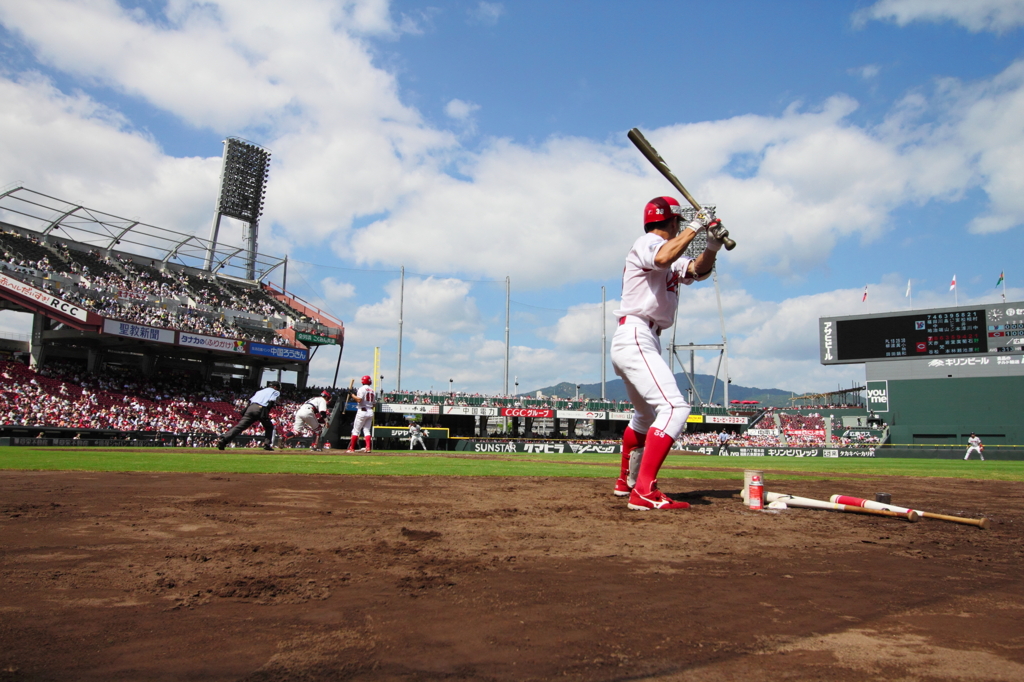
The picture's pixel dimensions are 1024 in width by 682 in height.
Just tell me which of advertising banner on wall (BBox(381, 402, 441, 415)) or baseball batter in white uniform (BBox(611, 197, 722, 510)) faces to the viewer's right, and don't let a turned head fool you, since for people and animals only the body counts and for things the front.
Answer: the baseball batter in white uniform

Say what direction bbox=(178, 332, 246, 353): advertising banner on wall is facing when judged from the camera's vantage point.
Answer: facing the viewer and to the right of the viewer

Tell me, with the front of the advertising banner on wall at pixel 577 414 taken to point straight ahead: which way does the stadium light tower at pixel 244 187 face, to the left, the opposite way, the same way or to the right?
to the left

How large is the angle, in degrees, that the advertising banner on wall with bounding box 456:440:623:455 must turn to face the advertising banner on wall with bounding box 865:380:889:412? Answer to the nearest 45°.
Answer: approximately 90° to its left

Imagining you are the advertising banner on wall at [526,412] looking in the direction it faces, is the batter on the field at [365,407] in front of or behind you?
in front

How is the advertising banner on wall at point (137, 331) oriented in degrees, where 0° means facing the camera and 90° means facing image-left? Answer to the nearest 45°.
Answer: approximately 315°

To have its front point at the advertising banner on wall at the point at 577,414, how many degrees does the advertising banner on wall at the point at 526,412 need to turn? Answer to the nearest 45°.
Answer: approximately 135° to its left

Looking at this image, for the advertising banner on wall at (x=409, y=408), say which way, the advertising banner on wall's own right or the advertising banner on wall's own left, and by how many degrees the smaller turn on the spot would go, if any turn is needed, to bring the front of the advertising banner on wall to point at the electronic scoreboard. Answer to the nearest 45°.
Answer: approximately 90° to the advertising banner on wall's own left

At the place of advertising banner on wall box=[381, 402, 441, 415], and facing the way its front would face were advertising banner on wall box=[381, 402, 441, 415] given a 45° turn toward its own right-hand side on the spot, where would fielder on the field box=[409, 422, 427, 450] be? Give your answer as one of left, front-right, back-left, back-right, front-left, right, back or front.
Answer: front-left
